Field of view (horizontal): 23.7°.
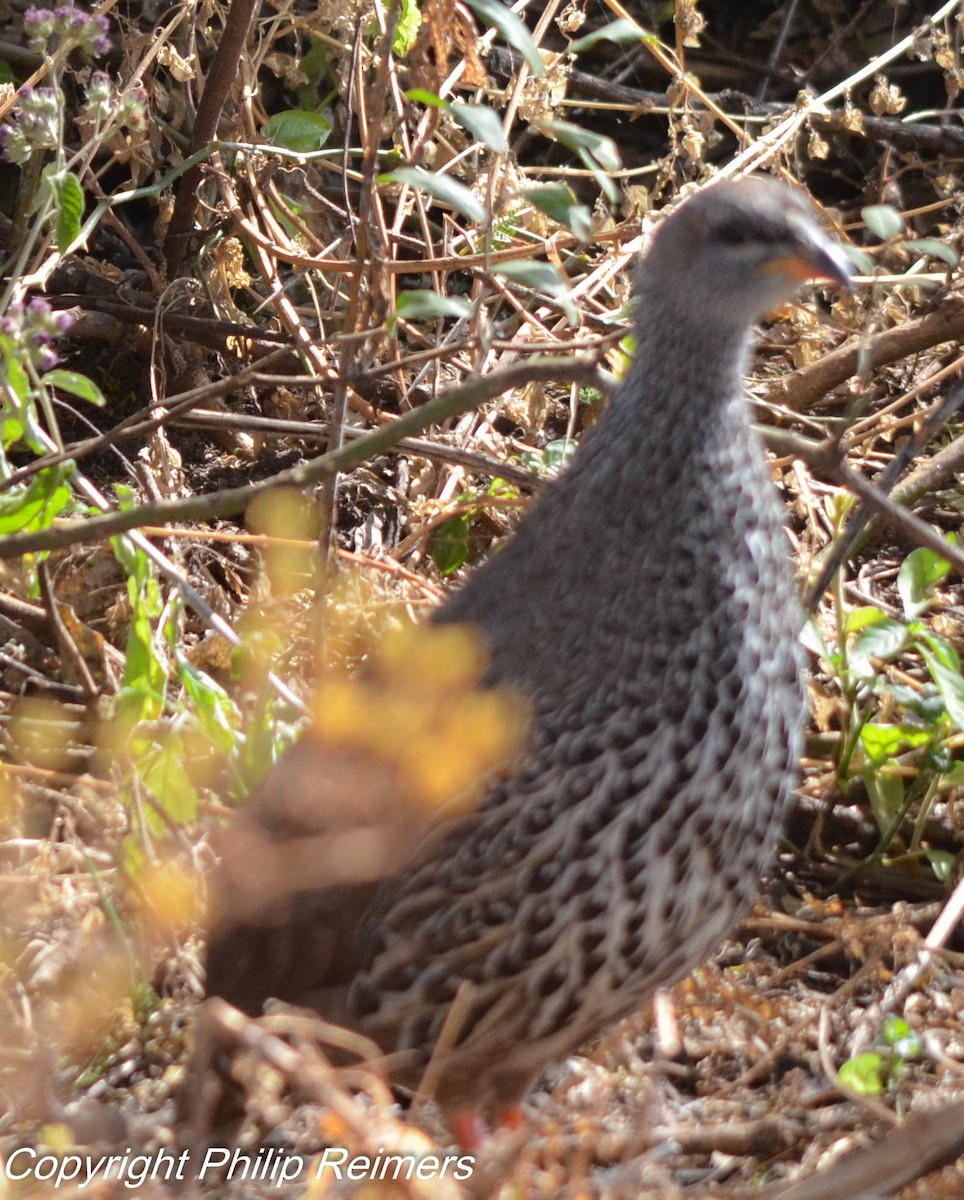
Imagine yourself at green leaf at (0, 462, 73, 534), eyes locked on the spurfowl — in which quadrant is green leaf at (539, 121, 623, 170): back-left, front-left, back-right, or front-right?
front-left

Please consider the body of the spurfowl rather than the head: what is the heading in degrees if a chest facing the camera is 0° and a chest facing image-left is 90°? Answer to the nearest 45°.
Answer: approximately 270°

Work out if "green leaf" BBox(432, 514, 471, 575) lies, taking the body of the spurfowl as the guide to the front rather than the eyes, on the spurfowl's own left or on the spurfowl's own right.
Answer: on the spurfowl's own left

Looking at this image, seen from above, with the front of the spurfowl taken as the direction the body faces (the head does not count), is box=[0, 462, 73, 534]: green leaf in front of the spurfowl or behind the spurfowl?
behind

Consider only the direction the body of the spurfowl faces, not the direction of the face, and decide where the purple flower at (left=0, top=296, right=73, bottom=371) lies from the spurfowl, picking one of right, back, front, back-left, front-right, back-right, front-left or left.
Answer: back
